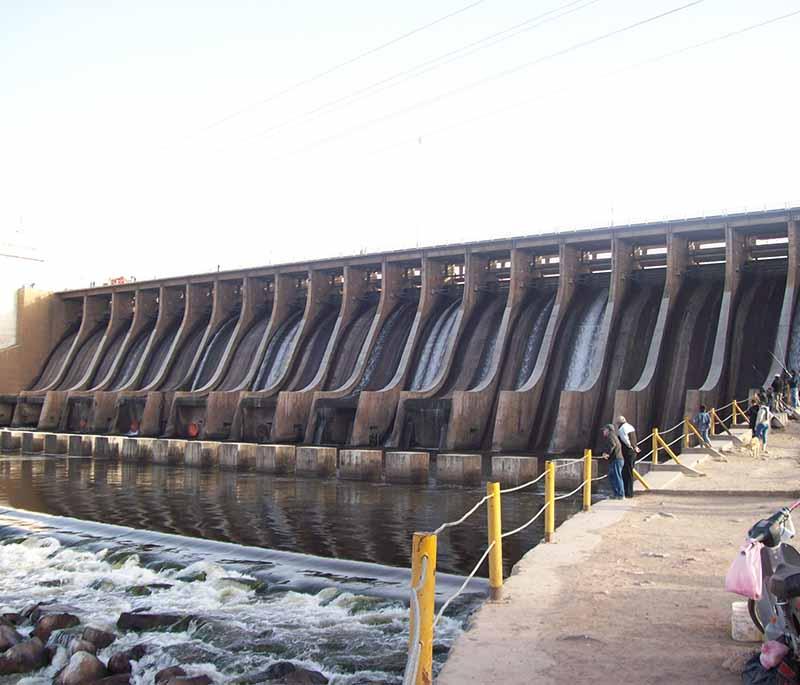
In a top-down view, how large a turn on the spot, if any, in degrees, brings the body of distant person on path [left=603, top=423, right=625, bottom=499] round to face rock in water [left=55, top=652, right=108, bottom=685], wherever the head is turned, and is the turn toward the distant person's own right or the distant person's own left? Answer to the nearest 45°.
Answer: approximately 45° to the distant person's own left

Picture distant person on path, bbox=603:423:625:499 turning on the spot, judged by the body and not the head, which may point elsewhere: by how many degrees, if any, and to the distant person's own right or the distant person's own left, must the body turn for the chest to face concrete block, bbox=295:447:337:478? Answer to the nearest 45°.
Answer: approximately 45° to the distant person's own right

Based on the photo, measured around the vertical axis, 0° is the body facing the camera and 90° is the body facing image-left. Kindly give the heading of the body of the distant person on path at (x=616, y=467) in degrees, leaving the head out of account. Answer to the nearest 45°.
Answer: approximately 90°

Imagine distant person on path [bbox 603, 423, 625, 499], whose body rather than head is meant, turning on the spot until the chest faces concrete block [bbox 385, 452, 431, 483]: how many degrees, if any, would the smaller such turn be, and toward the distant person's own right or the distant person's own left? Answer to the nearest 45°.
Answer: approximately 45° to the distant person's own right

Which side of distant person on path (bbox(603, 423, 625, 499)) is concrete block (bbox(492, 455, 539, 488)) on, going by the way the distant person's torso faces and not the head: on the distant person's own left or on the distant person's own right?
on the distant person's own right

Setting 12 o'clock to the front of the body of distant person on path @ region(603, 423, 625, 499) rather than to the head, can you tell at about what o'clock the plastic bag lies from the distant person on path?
The plastic bag is roughly at 9 o'clock from the distant person on path.

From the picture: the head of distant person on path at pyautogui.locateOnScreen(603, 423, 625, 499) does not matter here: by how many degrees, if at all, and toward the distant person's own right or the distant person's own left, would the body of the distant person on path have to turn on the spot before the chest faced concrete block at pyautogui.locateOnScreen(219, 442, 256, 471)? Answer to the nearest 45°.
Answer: approximately 45° to the distant person's own right
